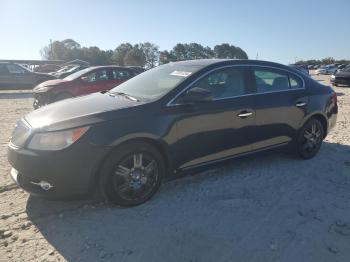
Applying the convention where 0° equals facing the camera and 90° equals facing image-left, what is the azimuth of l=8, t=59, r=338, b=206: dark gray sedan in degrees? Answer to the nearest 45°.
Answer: approximately 45°

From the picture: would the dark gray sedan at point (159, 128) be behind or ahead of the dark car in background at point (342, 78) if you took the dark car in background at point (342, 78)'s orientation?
ahead

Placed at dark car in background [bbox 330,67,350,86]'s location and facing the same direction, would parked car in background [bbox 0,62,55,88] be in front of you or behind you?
in front

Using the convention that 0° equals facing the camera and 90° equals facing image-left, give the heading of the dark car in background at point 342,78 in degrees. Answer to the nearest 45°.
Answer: approximately 45°

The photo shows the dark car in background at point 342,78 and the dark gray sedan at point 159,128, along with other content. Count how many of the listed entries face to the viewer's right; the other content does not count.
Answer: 0

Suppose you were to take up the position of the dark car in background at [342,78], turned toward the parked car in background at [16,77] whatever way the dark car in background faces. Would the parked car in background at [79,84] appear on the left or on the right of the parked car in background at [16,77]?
left

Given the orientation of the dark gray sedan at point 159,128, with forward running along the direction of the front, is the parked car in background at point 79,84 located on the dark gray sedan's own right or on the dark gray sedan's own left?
on the dark gray sedan's own right
